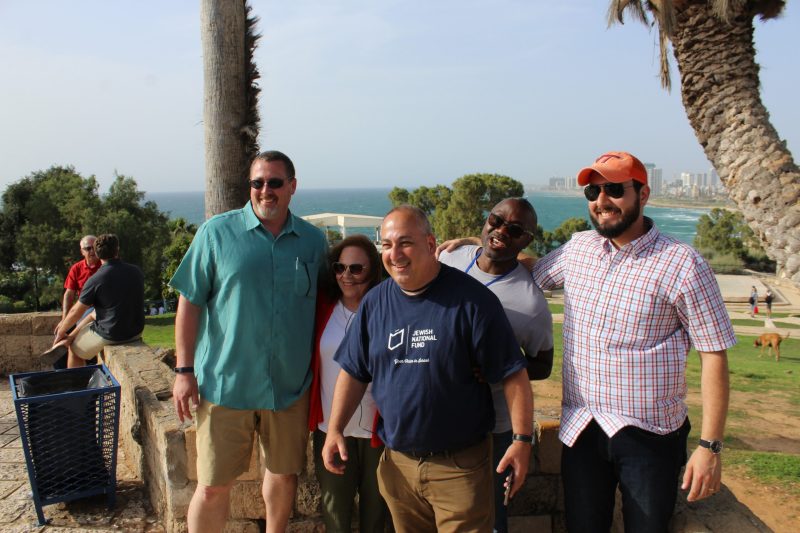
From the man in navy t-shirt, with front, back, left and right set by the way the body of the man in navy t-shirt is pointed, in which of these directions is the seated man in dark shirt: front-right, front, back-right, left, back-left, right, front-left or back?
right

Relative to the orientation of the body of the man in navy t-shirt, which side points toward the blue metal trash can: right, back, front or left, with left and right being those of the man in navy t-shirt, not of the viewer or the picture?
right

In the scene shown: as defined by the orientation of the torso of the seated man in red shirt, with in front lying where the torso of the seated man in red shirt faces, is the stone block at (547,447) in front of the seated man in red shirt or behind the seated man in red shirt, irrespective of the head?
in front

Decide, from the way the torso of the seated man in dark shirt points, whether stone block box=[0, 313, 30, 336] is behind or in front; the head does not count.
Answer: in front

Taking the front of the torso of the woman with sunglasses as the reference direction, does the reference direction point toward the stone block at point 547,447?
no

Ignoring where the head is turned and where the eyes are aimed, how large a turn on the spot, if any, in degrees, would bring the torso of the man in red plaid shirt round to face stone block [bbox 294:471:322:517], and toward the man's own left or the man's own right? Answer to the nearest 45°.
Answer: approximately 45° to the man's own right

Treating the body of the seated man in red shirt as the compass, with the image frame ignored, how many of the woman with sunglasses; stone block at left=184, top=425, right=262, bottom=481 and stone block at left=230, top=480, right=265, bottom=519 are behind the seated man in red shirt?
0

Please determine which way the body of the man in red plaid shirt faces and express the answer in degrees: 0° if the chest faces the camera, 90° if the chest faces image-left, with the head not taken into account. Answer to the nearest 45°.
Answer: approximately 45°

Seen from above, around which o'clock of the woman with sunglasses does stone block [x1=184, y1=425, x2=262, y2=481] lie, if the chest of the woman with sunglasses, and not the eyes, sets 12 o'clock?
The stone block is roughly at 4 o'clock from the woman with sunglasses.

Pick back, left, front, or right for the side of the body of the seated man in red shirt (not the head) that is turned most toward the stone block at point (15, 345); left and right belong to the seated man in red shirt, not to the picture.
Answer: right

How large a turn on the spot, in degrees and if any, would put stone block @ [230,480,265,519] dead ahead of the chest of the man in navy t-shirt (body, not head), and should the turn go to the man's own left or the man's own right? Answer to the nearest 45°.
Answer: approximately 90° to the man's own right

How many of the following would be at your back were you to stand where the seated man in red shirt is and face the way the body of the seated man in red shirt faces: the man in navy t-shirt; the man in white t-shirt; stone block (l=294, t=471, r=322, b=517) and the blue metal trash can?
0

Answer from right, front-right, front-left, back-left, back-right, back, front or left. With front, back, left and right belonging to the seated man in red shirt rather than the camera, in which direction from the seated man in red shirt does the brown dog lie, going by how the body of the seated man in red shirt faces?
front-left

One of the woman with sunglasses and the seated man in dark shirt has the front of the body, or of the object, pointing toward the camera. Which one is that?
the woman with sunglasses

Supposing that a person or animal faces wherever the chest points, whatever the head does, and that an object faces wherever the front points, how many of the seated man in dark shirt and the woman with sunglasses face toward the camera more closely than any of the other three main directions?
1

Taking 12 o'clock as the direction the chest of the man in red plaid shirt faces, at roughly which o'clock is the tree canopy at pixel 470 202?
The tree canopy is roughly at 4 o'clock from the man in red plaid shirt.

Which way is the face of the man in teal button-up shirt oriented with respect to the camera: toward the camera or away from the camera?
toward the camera

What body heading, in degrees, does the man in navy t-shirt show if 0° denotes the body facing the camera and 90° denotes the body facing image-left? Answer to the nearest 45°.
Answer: approximately 45°
